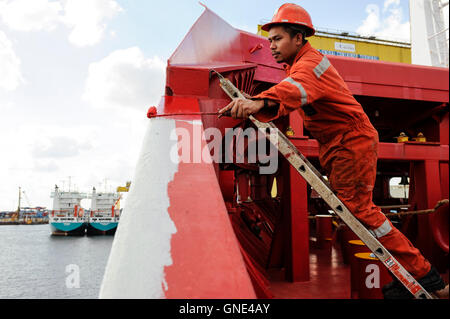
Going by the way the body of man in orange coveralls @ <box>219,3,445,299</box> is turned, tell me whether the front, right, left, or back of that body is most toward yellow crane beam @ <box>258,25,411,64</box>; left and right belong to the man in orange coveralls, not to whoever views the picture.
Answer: right

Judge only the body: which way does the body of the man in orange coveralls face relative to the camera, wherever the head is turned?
to the viewer's left
